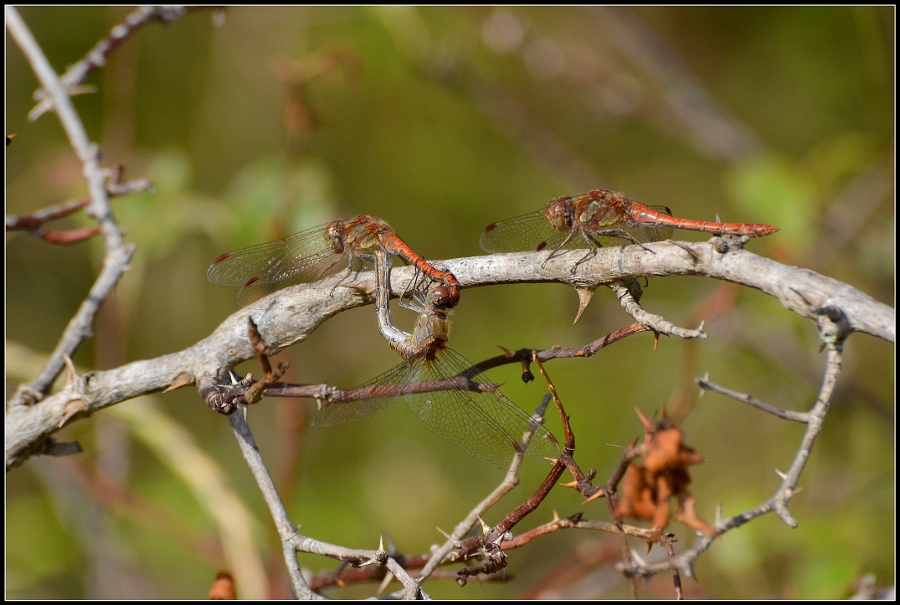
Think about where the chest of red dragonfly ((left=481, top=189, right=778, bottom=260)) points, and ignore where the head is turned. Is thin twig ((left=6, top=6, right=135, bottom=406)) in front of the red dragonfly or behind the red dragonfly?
in front

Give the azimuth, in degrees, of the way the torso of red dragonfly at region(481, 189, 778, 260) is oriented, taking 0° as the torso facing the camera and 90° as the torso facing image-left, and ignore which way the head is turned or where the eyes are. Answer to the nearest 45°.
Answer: approximately 90°
